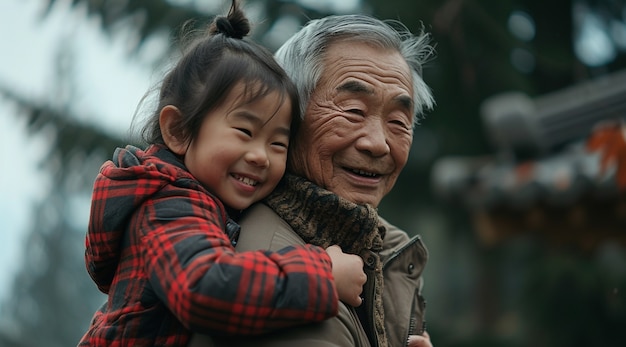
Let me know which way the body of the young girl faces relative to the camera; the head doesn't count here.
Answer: to the viewer's right

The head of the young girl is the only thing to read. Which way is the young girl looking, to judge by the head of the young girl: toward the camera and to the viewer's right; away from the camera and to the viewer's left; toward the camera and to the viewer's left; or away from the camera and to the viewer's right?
toward the camera and to the viewer's right

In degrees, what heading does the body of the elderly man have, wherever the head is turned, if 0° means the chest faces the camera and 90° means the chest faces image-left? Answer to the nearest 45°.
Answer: approximately 315°

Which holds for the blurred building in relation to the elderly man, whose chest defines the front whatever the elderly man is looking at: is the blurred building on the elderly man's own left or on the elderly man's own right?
on the elderly man's own left

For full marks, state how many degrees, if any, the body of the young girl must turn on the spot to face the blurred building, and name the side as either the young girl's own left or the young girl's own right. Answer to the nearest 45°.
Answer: approximately 45° to the young girl's own left
